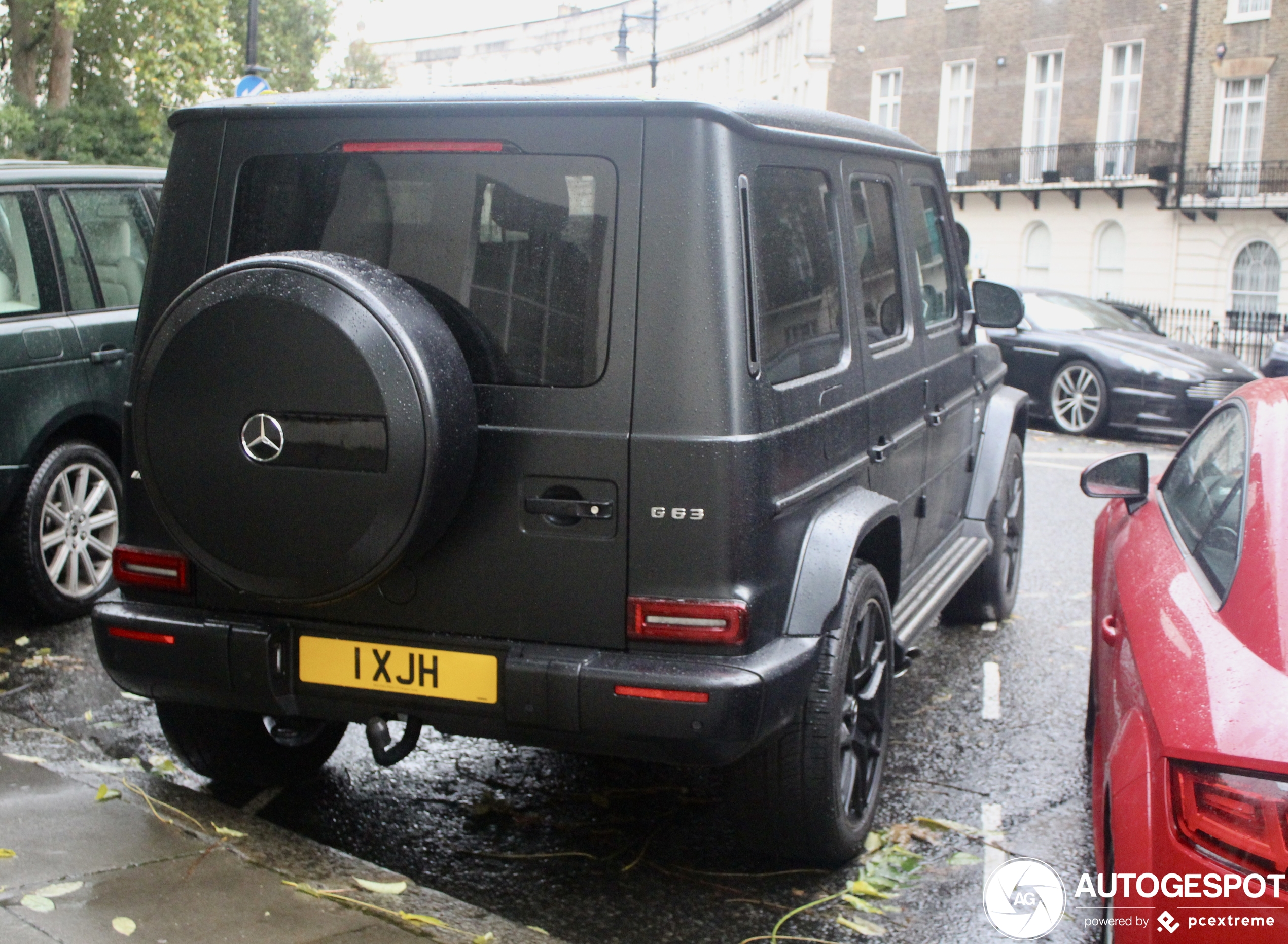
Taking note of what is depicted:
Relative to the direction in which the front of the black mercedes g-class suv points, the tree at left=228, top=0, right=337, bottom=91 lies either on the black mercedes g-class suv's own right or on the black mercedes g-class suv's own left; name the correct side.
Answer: on the black mercedes g-class suv's own left

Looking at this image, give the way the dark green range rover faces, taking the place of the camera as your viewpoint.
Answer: facing away from the viewer and to the right of the viewer

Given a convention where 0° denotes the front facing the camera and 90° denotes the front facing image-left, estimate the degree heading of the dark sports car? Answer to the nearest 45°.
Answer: approximately 315°

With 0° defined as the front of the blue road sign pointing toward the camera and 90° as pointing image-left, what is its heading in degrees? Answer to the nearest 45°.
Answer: approximately 0°

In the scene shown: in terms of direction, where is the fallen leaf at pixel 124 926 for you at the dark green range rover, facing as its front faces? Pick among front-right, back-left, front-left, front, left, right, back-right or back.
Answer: back-right

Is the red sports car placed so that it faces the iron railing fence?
yes

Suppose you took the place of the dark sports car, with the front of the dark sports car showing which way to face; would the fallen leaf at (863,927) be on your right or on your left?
on your right

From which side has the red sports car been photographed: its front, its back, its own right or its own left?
back

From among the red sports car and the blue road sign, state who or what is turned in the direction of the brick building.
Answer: the red sports car

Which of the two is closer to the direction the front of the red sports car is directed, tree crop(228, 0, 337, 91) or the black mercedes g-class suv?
the tree
